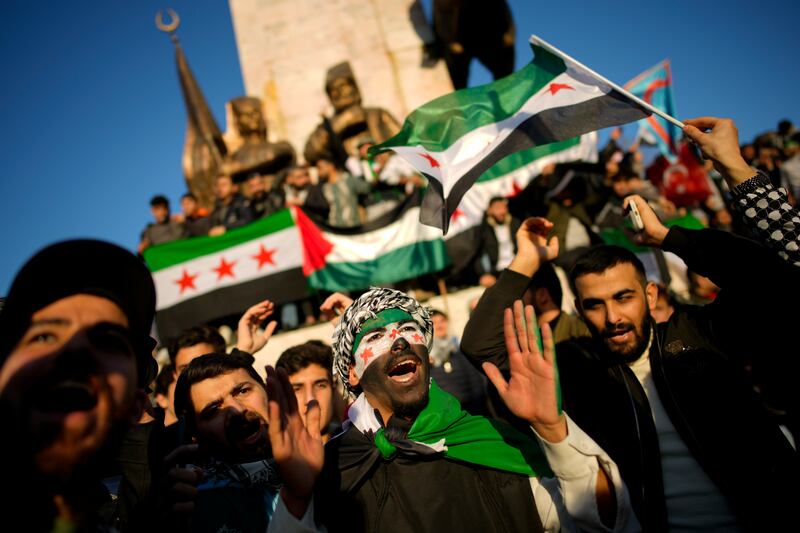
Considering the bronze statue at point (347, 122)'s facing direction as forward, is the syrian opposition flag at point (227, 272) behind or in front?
in front

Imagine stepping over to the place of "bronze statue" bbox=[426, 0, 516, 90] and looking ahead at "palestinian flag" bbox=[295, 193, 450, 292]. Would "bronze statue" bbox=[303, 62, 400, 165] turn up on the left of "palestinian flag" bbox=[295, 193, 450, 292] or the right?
right

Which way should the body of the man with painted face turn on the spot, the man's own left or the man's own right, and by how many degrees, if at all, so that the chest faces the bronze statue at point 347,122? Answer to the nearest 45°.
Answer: approximately 180°

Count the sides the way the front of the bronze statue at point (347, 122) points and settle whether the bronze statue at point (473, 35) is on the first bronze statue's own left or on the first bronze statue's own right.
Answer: on the first bronze statue's own left

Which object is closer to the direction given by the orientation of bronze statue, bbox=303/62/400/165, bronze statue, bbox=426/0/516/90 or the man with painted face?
the man with painted face

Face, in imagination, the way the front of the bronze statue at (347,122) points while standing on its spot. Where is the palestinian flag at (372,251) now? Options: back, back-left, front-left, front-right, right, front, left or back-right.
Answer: front

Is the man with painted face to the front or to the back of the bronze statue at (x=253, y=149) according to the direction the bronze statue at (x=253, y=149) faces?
to the front

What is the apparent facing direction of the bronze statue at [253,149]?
toward the camera

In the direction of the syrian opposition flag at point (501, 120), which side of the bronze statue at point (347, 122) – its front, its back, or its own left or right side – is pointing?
front

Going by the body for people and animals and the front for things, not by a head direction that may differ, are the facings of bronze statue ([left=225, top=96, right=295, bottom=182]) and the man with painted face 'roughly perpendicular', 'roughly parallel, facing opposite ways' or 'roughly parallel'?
roughly parallel

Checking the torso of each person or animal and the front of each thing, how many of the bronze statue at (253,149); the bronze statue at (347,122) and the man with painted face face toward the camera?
3

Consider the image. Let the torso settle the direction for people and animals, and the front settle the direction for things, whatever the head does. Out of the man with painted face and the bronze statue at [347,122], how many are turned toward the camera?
2

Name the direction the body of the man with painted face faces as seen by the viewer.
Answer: toward the camera
